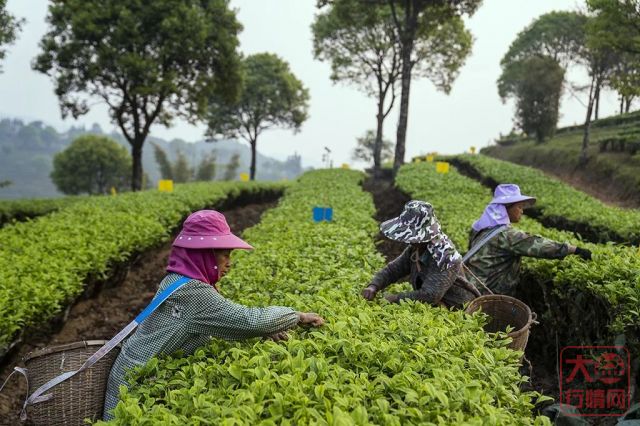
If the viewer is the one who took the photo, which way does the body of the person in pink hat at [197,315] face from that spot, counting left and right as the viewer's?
facing to the right of the viewer

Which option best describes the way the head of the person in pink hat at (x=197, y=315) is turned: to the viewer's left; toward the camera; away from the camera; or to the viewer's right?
to the viewer's right

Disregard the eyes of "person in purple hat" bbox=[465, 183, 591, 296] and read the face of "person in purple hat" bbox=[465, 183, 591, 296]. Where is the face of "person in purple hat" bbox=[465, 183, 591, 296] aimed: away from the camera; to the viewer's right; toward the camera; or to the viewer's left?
to the viewer's right

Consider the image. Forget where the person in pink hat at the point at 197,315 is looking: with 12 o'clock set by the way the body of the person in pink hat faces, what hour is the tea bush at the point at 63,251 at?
The tea bush is roughly at 8 o'clock from the person in pink hat.

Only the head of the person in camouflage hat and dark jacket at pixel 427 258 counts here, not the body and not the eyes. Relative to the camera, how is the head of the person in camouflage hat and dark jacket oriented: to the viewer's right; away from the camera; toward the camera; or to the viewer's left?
to the viewer's left

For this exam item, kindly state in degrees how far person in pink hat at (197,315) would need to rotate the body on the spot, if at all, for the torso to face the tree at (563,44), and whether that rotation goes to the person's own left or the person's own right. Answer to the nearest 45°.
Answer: approximately 45° to the person's own left
